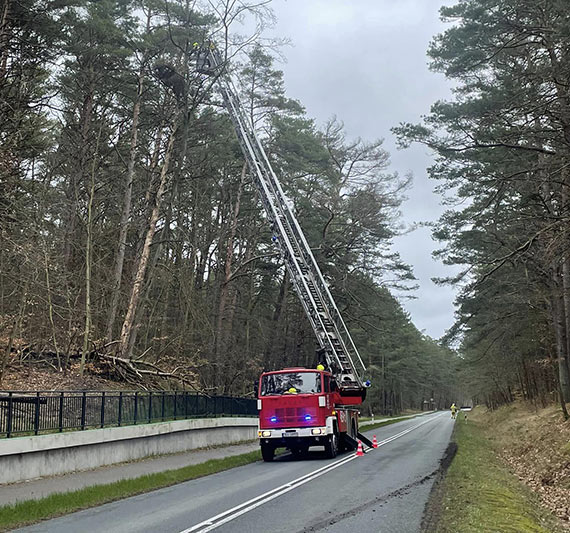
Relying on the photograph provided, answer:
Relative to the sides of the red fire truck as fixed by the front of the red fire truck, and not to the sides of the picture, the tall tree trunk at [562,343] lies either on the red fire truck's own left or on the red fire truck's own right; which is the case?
on the red fire truck's own left

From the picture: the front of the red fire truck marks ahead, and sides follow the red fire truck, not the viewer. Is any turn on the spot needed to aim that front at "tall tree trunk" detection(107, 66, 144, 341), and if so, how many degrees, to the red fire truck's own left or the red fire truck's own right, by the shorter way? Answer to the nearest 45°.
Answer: approximately 90° to the red fire truck's own right

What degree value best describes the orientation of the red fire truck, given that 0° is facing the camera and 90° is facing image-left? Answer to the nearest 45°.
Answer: approximately 0°

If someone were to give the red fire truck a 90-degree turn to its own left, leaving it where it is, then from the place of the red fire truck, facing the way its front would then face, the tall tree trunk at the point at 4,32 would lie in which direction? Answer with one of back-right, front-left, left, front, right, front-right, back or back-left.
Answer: back-right

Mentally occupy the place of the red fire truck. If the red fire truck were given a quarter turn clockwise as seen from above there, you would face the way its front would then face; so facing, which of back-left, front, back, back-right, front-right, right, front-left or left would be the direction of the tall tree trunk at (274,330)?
right

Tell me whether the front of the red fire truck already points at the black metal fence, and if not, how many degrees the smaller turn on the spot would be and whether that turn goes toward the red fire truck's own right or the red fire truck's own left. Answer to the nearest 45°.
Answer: approximately 45° to the red fire truck's own right

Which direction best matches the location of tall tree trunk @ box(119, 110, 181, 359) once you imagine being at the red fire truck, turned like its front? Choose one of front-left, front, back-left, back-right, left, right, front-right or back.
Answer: right

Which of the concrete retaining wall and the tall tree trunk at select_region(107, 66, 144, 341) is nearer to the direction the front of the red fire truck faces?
the concrete retaining wall
